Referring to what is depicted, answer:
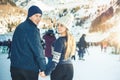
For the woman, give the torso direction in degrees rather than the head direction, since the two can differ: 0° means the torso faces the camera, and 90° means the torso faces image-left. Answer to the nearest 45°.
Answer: approximately 135°

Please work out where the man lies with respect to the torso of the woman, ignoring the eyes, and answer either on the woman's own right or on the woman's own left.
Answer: on the woman's own left

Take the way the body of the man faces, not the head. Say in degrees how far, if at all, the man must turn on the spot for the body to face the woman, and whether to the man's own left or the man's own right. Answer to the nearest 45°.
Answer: approximately 45° to the man's own right

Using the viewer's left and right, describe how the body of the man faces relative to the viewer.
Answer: facing away from the viewer and to the right of the viewer
